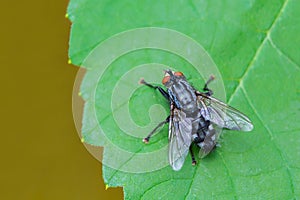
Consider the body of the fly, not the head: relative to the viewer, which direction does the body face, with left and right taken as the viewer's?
facing away from the viewer and to the left of the viewer
